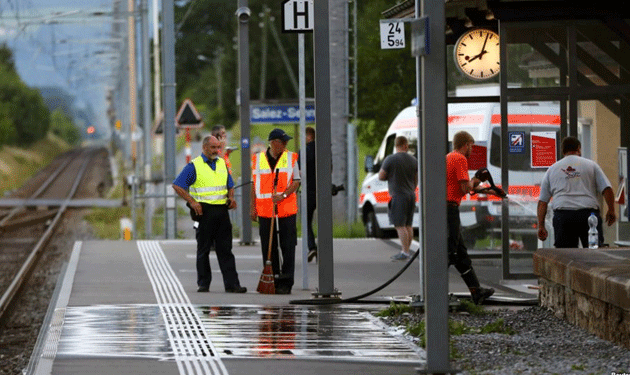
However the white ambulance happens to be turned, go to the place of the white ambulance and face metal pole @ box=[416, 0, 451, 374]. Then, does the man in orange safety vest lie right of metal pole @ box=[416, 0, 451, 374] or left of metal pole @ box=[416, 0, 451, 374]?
right

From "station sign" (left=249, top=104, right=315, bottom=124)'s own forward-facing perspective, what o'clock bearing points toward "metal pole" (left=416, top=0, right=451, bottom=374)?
The metal pole is roughly at 12 o'clock from the station sign.

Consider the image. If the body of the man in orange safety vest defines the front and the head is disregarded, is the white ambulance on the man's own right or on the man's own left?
on the man's own left

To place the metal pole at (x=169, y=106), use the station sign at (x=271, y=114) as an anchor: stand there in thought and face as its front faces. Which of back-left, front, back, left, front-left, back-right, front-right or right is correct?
back-right

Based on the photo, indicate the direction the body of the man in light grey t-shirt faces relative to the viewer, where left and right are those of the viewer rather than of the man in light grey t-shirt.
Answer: facing away from the viewer

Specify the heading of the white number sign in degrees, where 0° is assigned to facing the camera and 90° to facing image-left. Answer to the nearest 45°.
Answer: approximately 0°

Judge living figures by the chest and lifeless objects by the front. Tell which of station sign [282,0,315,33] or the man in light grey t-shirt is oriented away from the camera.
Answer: the man in light grey t-shirt

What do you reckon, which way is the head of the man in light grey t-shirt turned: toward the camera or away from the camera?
away from the camera
